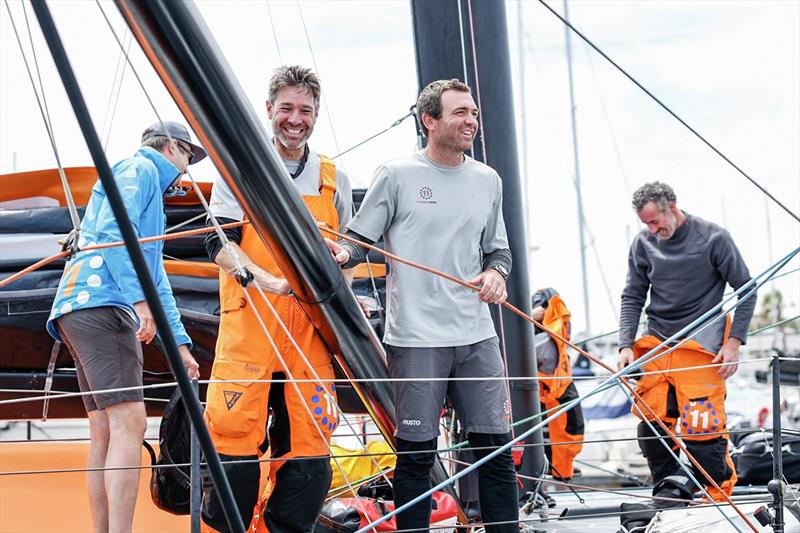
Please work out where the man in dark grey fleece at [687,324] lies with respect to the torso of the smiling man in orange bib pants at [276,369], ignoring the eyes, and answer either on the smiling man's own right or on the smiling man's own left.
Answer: on the smiling man's own left

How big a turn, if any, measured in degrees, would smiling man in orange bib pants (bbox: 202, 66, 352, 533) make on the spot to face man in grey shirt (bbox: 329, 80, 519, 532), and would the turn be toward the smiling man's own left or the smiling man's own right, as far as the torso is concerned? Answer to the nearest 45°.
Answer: approximately 90° to the smiling man's own left

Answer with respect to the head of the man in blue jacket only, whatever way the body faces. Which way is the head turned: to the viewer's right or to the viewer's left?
to the viewer's right

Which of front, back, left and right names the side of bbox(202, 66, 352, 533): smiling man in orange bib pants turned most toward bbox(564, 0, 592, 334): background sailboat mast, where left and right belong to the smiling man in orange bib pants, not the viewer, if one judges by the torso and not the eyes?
back

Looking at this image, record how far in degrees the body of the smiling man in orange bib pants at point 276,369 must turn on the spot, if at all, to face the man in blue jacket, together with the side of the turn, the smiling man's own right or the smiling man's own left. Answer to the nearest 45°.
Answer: approximately 90° to the smiling man's own right

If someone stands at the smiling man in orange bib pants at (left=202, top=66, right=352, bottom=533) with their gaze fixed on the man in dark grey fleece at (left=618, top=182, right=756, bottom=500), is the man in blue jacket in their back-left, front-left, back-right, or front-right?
back-left

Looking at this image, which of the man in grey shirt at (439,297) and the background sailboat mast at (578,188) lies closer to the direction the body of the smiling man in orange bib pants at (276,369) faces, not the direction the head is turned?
the man in grey shirt

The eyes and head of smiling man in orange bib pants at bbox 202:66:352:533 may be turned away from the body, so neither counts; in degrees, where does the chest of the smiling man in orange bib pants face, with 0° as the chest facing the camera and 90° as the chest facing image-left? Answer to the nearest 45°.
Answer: approximately 0°
